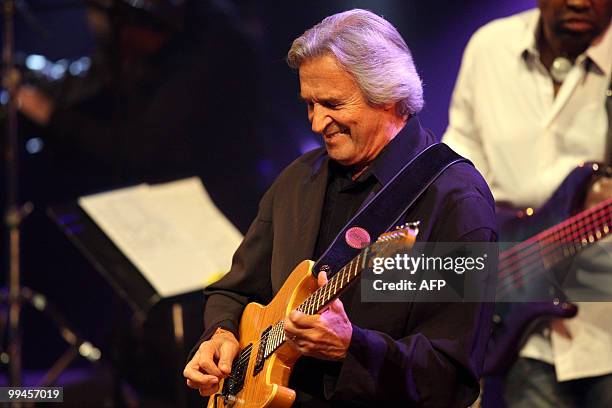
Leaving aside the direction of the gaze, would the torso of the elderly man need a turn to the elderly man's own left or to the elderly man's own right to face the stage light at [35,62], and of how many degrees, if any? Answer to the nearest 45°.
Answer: approximately 90° to the elderly man's own right

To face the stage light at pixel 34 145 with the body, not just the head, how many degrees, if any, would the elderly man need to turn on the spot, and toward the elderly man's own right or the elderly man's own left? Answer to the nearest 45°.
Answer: approximately 90° to the elderly man's own right

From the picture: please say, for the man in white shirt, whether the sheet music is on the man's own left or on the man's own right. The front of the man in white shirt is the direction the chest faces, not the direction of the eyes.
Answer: on the man's own right

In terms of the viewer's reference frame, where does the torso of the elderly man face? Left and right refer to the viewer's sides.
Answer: facing the viewer and to the left of the viewer

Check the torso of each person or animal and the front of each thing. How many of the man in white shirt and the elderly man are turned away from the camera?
0

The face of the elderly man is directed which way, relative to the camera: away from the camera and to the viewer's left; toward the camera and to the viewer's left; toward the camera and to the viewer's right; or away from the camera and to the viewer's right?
toward the camera and to the viewer's left

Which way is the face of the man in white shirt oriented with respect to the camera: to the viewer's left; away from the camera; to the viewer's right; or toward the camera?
toward the camera

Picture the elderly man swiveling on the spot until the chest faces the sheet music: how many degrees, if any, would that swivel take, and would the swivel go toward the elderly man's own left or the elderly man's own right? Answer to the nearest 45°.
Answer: approximately 90° to the elderly man's own right

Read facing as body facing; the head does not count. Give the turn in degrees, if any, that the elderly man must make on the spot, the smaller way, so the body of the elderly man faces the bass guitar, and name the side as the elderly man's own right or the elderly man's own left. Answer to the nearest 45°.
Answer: approximately 180°

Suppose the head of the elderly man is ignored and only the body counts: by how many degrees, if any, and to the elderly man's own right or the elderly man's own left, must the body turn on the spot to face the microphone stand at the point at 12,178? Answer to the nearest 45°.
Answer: approximately 90° to the elderly man's own right

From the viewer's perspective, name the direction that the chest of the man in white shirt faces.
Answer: toward the camera

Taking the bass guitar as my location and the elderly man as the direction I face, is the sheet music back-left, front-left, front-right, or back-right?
front-right

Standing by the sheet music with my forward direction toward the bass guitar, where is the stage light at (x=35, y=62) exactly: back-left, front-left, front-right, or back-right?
back-left

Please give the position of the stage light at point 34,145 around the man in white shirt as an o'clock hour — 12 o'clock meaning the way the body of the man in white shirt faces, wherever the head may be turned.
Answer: The stage light is roughly at 4 o'clock from the man in white shirt.

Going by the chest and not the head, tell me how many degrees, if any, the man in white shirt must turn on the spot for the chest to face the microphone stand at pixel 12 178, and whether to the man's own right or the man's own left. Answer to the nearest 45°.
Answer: approximately 90° to the man's own right
